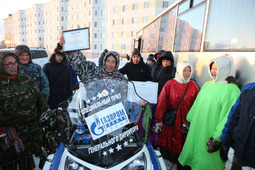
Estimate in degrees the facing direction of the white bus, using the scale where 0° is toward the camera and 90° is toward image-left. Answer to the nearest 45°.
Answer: approximately 135°

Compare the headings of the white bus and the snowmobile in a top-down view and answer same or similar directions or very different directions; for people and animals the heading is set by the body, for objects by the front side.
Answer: very different directions

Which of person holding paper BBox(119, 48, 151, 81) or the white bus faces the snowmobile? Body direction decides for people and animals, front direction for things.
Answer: the person holding paper

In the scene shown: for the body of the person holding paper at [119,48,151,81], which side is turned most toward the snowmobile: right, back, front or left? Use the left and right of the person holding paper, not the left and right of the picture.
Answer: front

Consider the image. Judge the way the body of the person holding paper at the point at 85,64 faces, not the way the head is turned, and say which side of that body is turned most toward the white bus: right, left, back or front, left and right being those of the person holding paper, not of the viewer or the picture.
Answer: left

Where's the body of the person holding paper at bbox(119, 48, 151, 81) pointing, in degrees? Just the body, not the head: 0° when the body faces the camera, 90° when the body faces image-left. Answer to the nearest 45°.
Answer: approximately 0°
